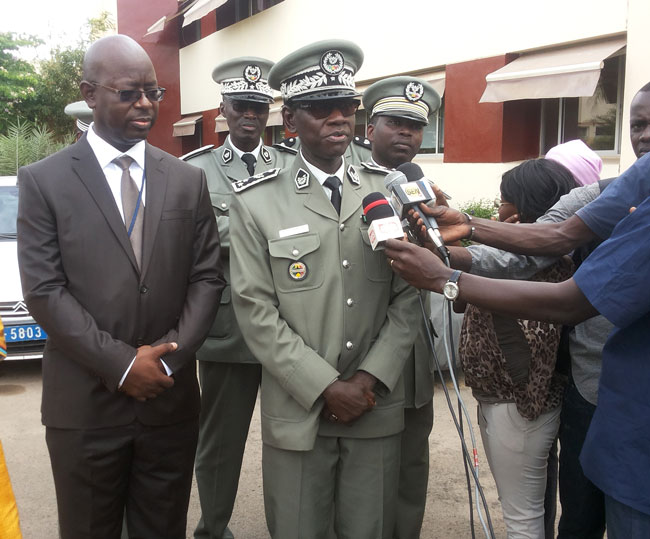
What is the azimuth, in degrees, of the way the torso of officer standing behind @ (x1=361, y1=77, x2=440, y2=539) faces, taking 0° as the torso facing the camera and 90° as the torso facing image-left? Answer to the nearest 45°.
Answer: approximately 315°

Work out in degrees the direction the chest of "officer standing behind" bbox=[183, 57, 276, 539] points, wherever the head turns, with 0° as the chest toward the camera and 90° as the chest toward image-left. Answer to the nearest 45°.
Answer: approximately 0°

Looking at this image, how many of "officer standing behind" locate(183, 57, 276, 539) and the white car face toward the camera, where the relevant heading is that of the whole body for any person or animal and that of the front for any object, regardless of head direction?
2

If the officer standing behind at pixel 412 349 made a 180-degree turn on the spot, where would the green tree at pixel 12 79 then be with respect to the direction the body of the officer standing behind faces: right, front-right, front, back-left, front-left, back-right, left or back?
front

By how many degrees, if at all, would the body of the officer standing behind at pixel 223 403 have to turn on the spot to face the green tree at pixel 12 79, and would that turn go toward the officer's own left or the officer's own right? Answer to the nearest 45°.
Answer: approximately 180°

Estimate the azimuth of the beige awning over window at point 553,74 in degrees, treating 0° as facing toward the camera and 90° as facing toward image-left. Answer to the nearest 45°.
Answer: approximately 45°

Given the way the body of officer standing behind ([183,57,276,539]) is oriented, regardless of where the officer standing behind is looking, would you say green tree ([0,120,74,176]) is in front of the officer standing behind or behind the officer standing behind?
behind

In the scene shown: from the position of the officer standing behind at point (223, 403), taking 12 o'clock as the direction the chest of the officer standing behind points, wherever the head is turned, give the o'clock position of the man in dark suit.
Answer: The man in dark suit is roughly at 1 o'clock from the officer standing behind.

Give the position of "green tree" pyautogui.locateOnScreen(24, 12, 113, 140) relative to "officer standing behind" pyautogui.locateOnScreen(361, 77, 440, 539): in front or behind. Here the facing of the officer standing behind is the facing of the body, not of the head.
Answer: behind
